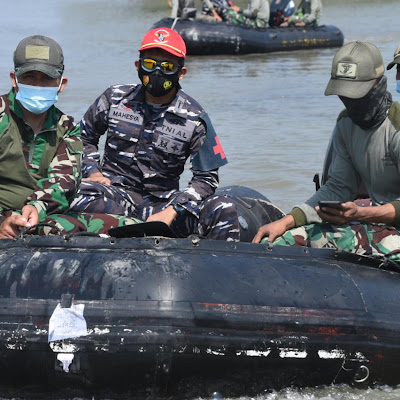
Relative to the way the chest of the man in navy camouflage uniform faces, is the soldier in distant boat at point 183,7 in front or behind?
behind

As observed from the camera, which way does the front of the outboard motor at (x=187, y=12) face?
facing to the right of the viewer

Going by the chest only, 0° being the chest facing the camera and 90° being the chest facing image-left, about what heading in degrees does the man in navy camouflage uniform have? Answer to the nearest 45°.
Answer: approximately 0°

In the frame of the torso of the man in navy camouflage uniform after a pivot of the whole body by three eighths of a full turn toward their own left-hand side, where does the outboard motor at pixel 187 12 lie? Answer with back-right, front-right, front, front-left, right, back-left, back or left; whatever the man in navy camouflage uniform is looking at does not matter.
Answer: front-left

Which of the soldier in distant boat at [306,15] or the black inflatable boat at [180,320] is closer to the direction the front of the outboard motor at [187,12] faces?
the soldier in distant boat
